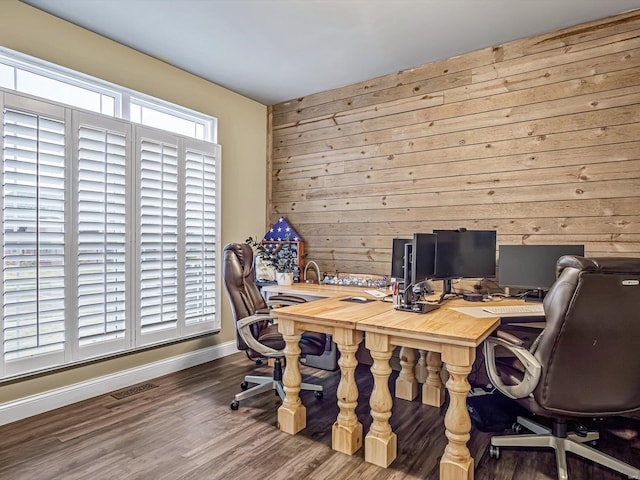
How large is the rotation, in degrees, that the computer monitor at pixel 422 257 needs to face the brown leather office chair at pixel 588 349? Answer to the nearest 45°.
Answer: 0° — it already faces it

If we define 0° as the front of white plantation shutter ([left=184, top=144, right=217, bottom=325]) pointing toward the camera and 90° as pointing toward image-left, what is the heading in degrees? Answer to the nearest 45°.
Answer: approximately 315°

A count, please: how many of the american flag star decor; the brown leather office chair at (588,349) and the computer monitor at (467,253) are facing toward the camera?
2

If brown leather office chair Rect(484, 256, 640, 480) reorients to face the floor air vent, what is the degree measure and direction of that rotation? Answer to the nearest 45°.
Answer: approximately 45° to its left

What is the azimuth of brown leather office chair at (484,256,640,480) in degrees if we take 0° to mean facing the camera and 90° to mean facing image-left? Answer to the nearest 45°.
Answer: approximately 135°

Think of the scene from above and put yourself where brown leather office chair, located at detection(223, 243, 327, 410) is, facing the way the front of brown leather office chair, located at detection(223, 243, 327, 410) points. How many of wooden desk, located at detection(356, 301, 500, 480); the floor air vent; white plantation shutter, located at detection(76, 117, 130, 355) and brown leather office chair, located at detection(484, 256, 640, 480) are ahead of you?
2

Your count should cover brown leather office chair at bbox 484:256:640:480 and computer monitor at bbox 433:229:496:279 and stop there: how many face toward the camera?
1

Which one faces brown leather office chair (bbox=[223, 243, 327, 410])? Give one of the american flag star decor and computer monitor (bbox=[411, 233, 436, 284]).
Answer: the american flag star decor

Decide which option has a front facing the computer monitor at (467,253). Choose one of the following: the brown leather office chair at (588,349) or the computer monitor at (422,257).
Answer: the brown leather office chair

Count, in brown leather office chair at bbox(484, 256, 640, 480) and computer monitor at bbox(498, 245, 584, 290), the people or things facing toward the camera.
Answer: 1
